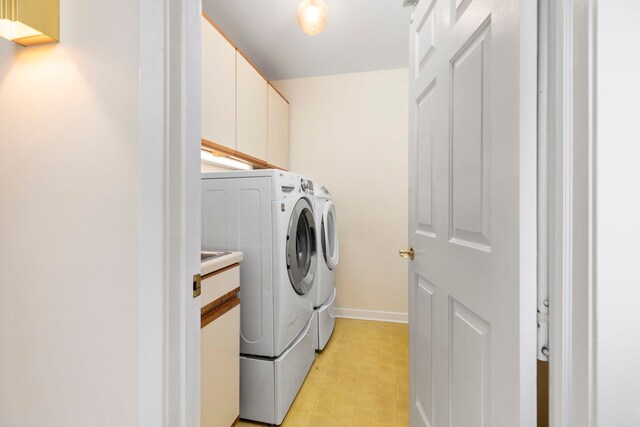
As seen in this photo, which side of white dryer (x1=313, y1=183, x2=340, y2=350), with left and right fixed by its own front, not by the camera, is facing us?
right

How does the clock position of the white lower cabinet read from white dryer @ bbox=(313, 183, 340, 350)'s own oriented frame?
The white lower cabinet is roughly at 4 o'clock from the white dryer.

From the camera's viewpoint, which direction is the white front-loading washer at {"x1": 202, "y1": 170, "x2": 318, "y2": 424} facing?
to the viewer's right

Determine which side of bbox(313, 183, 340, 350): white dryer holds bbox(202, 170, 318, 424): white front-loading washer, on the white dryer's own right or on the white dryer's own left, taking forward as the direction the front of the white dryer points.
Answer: on the white dryer's own right

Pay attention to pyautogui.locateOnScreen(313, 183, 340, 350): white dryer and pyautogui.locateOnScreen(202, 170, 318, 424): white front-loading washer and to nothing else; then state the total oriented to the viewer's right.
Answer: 2

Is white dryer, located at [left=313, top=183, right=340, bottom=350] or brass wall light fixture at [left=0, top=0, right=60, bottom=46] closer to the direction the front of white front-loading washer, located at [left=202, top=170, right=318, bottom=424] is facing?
the white dryer
